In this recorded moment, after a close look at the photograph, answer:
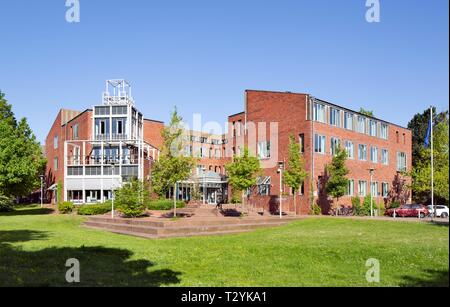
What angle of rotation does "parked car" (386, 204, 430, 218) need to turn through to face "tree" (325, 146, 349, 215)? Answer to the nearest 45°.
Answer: approximately 45° to its left

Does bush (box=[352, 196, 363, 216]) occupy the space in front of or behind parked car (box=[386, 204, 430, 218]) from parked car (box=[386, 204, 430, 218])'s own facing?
in front

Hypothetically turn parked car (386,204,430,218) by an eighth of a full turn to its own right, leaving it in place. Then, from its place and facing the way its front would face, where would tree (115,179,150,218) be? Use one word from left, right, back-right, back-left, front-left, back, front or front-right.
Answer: left

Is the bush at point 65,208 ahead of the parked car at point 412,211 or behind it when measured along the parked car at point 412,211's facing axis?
ahead

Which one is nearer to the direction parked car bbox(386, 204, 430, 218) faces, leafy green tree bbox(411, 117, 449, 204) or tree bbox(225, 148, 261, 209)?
the tree

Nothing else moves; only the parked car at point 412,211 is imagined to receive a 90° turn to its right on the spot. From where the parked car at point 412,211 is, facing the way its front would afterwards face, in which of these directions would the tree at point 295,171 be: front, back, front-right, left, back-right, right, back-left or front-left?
back-left

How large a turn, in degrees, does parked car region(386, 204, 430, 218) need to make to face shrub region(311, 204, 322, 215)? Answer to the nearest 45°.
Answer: approximately 45° to its left

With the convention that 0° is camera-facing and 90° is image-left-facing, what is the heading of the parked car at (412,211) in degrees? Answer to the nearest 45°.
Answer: approximately 90°

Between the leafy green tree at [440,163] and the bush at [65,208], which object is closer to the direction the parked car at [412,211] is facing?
the bush
